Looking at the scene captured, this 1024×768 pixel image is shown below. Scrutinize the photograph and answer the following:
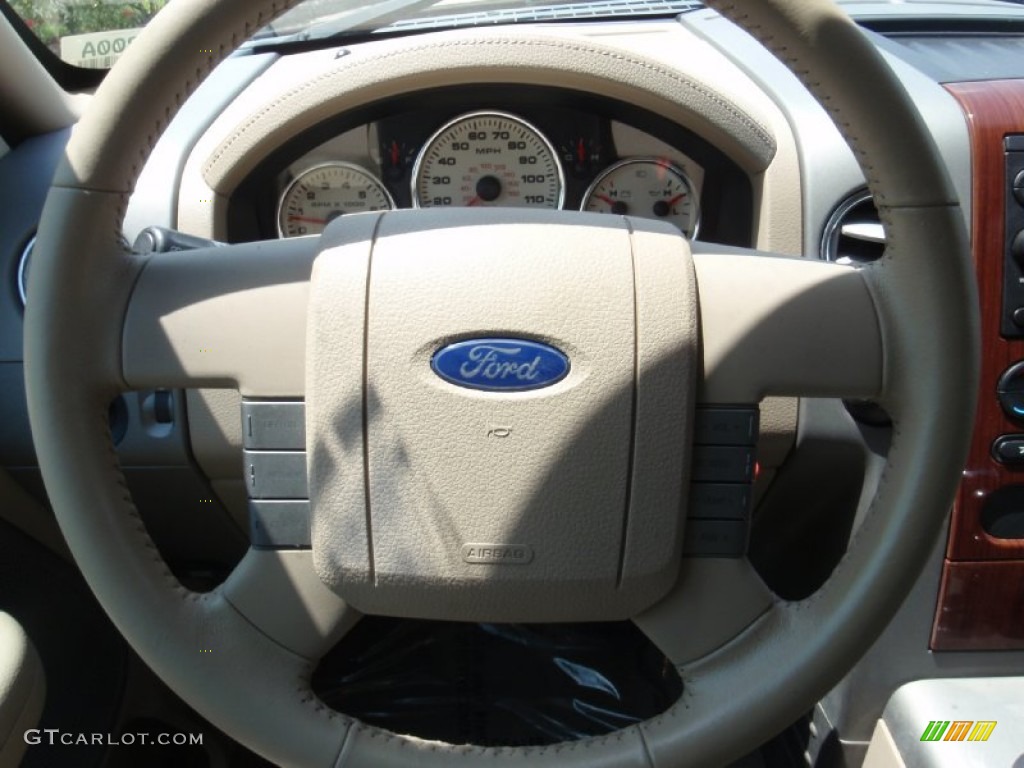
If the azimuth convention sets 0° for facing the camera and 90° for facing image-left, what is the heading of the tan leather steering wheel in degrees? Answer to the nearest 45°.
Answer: approximately 0°
